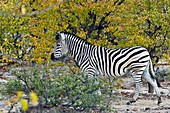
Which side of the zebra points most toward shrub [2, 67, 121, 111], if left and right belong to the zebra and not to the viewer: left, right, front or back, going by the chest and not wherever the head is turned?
left

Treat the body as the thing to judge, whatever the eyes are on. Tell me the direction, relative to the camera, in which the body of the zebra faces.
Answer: to the viewer's left
